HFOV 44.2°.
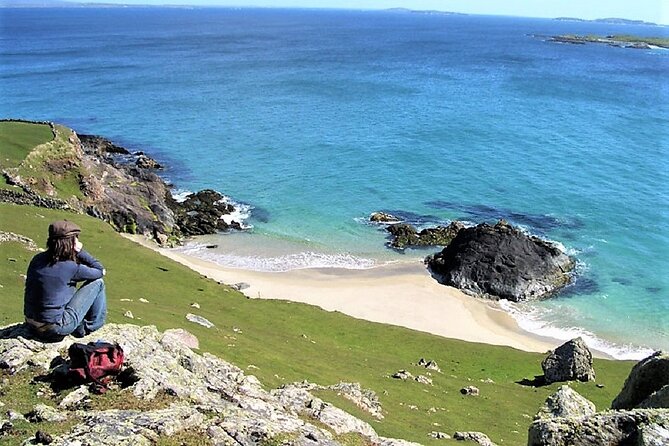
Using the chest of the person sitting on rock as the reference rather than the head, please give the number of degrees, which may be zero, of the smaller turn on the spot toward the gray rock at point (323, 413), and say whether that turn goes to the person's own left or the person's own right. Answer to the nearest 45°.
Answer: approximately 45° to the person's own right

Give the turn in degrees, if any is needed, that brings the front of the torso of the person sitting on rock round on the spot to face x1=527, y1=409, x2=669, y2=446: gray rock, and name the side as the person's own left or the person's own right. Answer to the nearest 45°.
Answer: approximately 90° to the person's own right

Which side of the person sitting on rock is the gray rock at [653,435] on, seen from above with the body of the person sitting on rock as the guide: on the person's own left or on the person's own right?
on the person's own right

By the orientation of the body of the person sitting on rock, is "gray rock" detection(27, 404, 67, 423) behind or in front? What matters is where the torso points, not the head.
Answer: behind

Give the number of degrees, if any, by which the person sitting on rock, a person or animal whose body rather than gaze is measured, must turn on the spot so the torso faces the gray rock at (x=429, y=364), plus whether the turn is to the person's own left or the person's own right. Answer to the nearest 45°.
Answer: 0° — they already face it

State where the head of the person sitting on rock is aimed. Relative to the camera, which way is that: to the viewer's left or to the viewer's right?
to the viewer's right

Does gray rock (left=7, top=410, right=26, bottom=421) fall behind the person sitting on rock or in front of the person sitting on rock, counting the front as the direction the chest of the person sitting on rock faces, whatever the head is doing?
behind

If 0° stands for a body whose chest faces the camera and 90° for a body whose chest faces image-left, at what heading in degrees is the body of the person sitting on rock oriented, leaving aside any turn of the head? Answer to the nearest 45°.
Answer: approximately 225°
